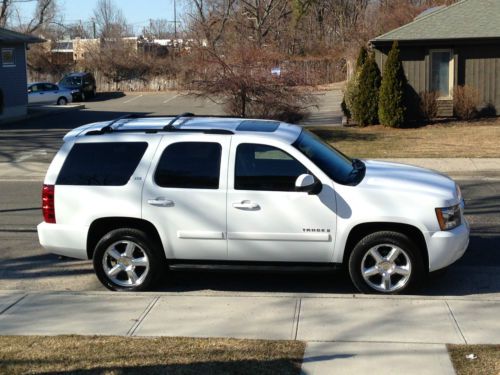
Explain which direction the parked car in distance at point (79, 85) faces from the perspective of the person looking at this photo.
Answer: facing the viewer and to the left of the viewer

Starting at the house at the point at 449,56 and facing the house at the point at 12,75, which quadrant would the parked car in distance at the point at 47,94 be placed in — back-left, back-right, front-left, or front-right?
front-right

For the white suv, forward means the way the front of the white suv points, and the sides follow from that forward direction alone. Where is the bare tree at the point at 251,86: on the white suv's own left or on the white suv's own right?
on the white suv's own left

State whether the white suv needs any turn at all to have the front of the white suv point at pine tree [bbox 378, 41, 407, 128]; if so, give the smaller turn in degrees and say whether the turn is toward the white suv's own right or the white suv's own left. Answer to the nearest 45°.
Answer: approximately 90° to the white suv's own left

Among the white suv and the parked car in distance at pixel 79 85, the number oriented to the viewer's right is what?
1

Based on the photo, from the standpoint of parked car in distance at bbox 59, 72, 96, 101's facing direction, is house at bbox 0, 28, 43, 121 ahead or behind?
ahead

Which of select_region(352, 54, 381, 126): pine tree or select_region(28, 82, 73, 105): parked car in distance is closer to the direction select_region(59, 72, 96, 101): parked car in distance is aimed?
the parked car in distance

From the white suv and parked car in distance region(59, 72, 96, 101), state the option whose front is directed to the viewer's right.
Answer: the white suv

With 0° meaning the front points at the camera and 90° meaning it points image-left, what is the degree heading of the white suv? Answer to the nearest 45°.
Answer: approximately 270°
